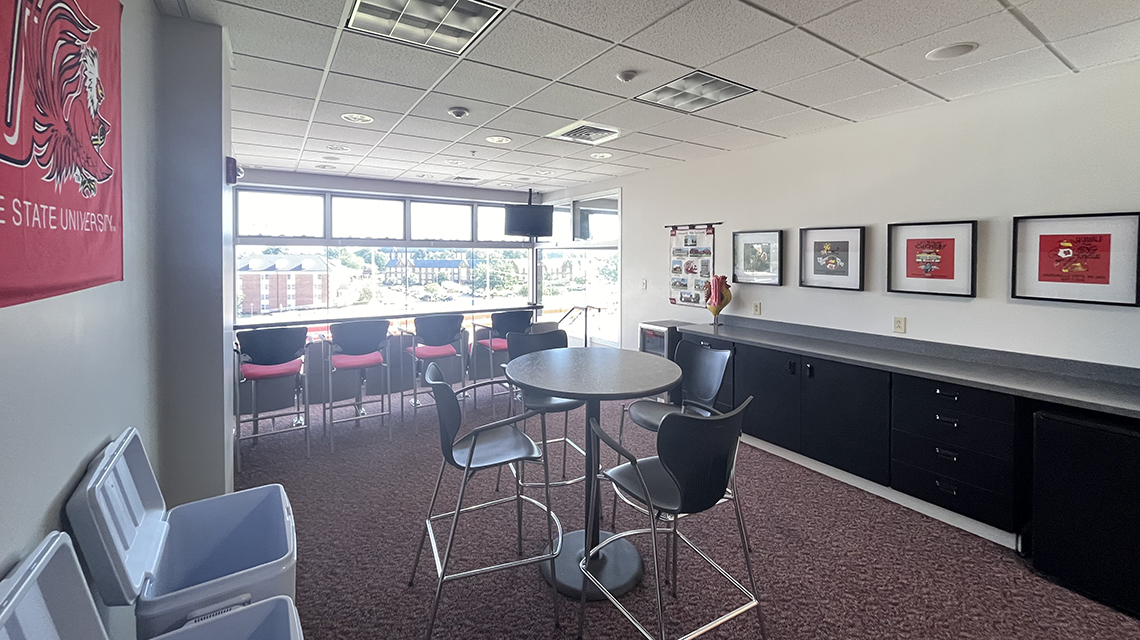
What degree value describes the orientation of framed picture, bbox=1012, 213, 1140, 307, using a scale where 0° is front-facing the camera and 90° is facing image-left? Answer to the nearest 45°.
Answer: approximately 45°

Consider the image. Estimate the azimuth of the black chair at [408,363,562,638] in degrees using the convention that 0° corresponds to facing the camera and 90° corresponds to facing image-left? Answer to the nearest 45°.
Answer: approximately 270°

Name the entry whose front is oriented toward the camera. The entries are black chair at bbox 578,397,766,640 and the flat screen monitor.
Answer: the flat screen monitor

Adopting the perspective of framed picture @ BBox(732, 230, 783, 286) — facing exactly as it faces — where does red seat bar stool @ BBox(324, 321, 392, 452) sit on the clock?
The red seat bar stool is roughly at 1 o'clock from the framed picture.

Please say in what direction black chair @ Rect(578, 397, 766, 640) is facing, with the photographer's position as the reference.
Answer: facing away from the viewer and to the left of the viewer

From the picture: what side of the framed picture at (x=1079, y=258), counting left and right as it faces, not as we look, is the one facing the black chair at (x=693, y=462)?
front

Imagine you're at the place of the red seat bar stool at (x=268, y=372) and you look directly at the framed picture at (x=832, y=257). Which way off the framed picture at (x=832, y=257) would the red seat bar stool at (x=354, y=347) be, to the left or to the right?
left

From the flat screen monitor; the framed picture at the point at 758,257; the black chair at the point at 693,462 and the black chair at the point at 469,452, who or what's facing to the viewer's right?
the black chair at the point at 469,452

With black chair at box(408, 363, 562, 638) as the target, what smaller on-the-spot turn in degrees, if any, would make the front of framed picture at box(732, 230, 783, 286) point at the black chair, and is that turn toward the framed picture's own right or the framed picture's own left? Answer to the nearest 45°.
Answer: approximately 45° to the framed picture's own left

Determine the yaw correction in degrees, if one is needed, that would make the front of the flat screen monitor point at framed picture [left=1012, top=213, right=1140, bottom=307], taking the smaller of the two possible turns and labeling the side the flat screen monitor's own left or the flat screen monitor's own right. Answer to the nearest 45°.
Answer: approximately 45° to the flat screen monitor's own left

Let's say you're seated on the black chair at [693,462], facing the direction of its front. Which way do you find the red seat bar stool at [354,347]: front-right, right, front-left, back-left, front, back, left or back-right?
front

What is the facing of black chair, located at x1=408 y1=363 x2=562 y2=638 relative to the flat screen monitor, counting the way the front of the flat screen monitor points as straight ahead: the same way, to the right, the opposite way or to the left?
to the left

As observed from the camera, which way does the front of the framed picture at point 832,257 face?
facing the viewer and to the left of the viewer

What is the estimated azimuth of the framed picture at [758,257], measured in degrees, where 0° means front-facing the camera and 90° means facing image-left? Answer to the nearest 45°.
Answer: approximately 45°

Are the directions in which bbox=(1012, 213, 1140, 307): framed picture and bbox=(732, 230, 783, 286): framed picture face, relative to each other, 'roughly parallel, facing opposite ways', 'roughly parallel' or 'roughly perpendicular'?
roughly parallel

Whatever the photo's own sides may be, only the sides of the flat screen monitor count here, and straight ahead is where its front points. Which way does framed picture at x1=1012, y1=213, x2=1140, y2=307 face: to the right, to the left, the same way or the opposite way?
to the right
